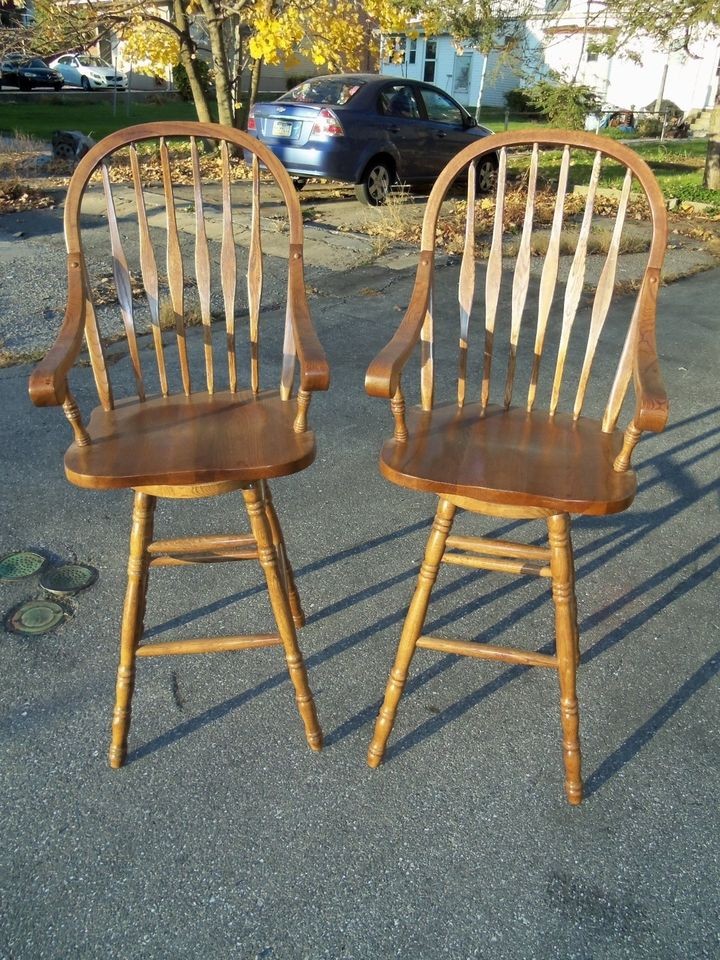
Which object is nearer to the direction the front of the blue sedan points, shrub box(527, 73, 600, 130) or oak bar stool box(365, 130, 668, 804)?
the shrub

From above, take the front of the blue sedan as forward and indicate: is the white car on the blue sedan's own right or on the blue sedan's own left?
on the blue sedan's own left

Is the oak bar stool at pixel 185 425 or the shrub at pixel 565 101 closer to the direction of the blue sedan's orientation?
the shrub

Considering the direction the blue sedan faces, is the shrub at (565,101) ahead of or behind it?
ahead

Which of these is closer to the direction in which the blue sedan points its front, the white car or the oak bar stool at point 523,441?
the white car

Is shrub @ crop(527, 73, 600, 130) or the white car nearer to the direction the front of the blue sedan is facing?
the shrub

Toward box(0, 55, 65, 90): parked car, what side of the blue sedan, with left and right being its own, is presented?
left

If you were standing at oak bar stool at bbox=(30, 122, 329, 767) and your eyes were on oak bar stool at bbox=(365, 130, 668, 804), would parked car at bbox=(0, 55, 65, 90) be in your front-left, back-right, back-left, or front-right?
back-left

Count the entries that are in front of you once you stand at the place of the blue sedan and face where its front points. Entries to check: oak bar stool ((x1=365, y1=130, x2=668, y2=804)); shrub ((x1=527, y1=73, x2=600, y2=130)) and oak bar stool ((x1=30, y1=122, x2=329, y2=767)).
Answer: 1

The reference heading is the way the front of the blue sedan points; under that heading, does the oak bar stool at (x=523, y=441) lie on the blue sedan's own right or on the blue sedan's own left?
on the blue sedan's own right

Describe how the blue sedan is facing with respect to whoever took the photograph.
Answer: facing away from the viewer and to the right of the viewer

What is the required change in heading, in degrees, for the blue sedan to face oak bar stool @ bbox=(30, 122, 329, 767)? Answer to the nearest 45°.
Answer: approximately 135° to its right
